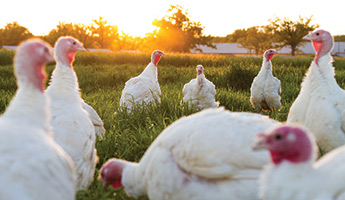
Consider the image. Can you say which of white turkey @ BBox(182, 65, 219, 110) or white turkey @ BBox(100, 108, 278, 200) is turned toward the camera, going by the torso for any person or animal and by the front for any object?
white turkey @ BBox(182, 65, 219, 110)

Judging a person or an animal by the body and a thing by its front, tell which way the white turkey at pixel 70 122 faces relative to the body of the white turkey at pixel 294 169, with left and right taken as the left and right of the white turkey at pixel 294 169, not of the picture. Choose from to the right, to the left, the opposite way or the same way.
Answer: to the left

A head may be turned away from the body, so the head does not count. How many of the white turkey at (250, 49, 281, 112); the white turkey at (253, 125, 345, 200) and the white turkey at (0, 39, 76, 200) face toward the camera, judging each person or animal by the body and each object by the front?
1

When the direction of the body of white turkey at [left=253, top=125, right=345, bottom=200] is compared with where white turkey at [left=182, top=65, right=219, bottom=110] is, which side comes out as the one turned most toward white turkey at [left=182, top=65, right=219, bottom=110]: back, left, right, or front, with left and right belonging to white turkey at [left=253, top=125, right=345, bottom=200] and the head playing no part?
right

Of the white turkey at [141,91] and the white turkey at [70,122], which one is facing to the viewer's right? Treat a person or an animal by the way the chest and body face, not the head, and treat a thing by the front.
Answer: the white turkey at [141,91]

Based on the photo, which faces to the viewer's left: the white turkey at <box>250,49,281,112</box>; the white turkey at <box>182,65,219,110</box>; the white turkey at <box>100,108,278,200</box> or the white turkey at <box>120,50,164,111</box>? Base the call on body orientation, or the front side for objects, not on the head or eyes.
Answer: the white turkey at <box>100,108,278,200</box>

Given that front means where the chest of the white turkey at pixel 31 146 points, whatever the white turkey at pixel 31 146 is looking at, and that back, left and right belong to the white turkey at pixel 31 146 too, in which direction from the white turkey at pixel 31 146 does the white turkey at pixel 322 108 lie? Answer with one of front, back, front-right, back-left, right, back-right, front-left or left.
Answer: front

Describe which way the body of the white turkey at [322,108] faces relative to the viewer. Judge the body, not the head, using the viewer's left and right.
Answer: facing the viewer and to the left of the viewer

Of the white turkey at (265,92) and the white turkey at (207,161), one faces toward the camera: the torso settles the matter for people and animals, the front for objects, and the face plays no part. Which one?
the white turkey at (265,92)

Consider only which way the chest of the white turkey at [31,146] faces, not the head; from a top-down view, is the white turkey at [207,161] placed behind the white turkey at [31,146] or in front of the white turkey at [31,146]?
in front

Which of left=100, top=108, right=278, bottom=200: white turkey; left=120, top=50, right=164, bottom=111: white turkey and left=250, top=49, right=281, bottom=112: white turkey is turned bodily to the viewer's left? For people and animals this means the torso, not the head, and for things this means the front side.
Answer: left=100, top=108, right=278, bottom=200: white turkey

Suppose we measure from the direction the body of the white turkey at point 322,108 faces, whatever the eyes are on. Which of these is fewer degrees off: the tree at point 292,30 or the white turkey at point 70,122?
the white turkey

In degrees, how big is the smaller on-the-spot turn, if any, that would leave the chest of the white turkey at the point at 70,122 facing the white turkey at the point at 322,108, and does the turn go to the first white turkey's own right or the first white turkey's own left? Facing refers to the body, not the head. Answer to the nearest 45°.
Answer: approximately 135° to the first white turkey's own left

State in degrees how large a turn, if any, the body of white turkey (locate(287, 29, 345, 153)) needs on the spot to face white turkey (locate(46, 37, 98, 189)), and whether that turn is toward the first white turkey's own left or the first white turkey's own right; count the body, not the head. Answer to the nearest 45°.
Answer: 0° — it already faces it

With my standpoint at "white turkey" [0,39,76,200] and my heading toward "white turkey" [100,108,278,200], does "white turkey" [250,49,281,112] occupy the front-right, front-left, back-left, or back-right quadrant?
front-left

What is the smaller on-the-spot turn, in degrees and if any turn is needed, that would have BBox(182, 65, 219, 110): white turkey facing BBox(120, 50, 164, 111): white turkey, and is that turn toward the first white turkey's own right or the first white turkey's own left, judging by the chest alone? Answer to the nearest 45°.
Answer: approximately 90° to the first white turkey's own right

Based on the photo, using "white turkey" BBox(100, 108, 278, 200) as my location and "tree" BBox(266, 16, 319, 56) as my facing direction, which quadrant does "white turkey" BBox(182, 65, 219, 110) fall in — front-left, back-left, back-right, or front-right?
front-left

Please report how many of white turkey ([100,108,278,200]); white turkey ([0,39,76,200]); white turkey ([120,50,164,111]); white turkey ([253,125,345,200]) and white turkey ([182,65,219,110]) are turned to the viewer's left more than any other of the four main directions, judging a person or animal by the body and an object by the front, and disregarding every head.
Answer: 2

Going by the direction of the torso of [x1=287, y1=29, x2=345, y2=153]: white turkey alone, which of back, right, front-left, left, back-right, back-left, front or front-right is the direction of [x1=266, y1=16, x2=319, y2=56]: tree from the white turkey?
back-right

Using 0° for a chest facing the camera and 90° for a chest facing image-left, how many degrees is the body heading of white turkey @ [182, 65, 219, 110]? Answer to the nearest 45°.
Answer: approximately 0°
